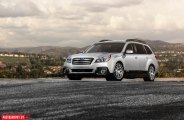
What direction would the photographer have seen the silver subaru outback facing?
facing the viewer and to the left of the viewer
